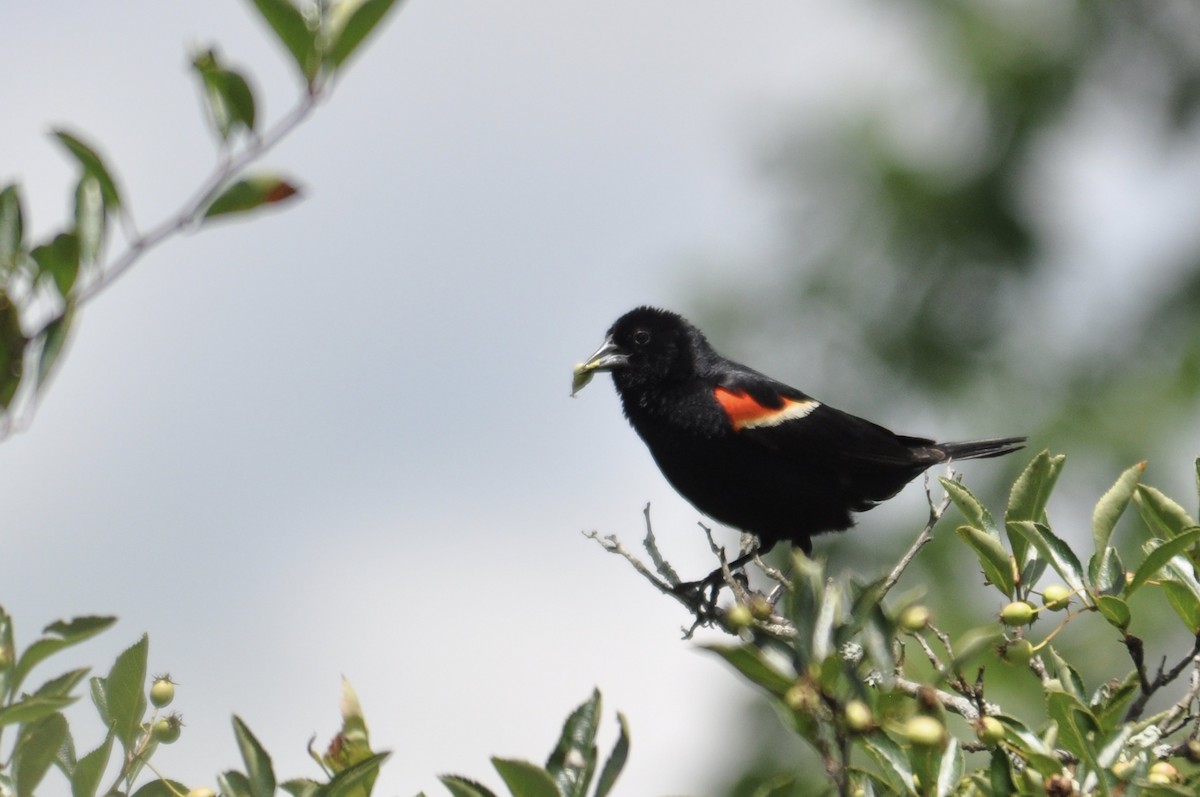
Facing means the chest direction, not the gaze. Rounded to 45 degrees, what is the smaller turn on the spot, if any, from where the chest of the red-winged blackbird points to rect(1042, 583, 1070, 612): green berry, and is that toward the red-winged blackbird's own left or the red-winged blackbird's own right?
approximately 180°

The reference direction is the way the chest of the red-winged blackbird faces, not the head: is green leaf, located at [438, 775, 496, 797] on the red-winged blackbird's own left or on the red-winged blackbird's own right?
on the red-winged blackbird's own left

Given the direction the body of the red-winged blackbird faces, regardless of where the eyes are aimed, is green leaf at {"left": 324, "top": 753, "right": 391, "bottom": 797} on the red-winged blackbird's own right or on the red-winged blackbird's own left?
on the red-winged blackbird's own left

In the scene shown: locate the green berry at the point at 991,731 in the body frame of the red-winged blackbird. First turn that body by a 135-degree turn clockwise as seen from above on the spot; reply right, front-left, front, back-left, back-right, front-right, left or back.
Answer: front-right

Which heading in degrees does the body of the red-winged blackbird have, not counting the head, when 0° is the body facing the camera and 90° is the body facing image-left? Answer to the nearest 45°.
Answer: approximately 90°

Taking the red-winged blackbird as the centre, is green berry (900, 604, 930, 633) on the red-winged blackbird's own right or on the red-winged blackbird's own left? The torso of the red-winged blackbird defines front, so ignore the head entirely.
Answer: on the red-winged blackbird's own left
